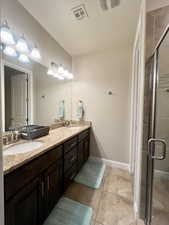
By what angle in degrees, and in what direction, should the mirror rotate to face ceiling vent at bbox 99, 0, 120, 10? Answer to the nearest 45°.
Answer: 0° — it already faces it

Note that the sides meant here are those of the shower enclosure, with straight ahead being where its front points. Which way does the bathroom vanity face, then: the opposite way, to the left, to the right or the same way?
the opposite way

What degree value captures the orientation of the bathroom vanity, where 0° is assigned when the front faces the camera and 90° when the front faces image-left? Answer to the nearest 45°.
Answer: approximately 315°

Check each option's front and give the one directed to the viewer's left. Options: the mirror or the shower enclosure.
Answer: the shower enclosure

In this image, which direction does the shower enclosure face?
to the viewer's left

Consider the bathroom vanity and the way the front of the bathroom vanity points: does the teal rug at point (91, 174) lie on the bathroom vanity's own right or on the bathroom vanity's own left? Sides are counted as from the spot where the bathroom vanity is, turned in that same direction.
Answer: on the bathroom vanity's own left

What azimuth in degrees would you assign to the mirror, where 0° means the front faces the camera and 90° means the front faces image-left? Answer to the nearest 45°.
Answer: approximately 315°

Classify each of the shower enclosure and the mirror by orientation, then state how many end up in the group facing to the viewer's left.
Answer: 1
